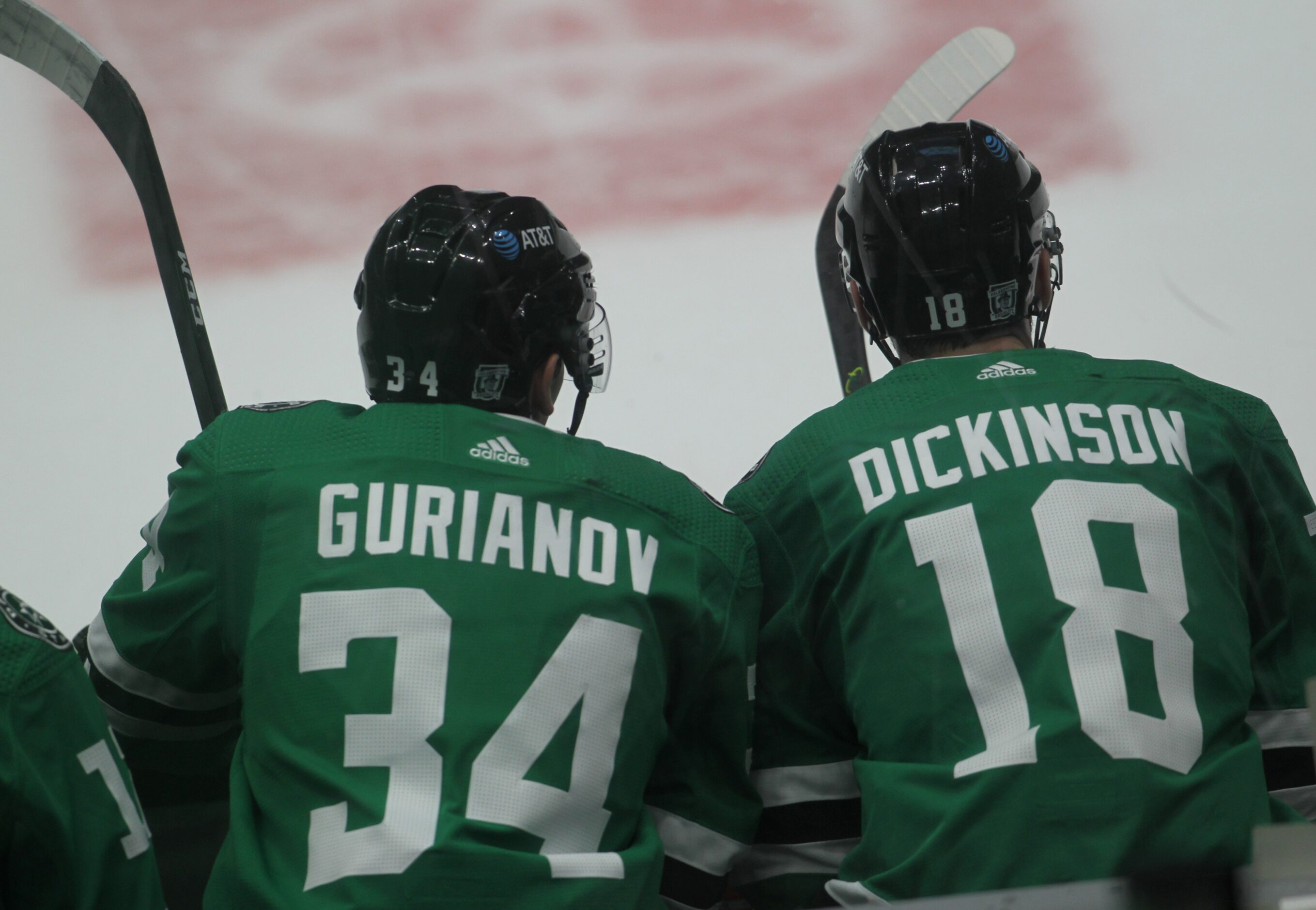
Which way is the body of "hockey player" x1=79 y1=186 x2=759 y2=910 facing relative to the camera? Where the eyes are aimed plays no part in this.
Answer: away from the camera

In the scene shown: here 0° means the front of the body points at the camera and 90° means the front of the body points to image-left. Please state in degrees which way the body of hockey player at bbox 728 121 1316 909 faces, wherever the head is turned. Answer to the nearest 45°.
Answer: approximately 180°

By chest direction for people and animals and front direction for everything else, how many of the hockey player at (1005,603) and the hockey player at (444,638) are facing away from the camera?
2

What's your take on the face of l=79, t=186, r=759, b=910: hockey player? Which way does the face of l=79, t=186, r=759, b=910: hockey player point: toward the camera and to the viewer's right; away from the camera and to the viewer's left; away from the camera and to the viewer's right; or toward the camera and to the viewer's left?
away from the camera and to the viewer's right

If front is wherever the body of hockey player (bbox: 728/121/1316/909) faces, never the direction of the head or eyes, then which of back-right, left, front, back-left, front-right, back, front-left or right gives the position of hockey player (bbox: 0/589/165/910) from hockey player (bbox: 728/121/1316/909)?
back-left

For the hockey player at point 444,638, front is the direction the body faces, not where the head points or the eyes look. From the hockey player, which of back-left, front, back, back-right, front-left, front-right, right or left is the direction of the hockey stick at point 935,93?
front-right
